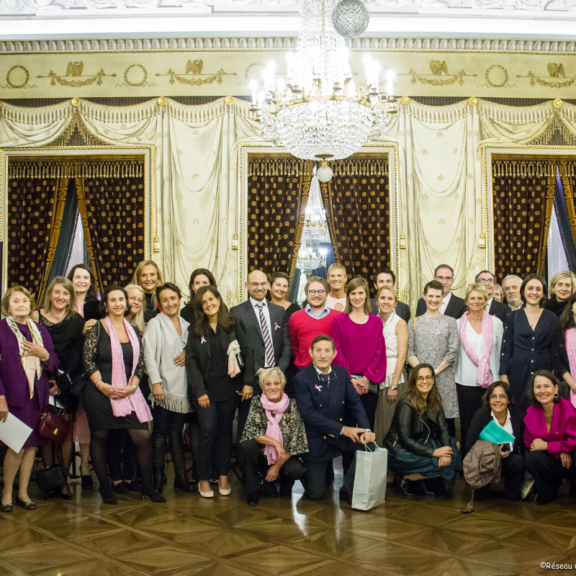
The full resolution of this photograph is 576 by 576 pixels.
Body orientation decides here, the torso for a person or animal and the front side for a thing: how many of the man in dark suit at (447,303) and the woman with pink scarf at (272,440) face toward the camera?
2

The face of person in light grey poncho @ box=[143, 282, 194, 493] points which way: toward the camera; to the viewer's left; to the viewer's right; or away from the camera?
toward the camera

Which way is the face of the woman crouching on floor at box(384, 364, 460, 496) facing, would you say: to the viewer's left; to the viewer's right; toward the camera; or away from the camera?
toward the camera

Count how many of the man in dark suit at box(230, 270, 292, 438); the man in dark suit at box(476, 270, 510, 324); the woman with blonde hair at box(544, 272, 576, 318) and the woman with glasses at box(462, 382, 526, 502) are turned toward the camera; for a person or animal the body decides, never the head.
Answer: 4

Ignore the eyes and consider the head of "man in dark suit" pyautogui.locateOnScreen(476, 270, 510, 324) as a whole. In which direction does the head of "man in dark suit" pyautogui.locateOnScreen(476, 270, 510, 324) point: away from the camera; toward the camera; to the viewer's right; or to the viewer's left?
toward the camera

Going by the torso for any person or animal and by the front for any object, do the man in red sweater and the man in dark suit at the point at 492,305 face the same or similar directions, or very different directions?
same or similar directions

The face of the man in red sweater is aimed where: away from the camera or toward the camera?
toward the camera

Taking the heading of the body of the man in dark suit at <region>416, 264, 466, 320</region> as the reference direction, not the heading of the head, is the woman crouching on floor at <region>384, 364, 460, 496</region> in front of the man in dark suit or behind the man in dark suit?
in front

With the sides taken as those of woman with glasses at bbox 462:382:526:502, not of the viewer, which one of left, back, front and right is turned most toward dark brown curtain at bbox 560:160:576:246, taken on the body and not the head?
back

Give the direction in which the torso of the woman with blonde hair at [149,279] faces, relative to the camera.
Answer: toward the camera

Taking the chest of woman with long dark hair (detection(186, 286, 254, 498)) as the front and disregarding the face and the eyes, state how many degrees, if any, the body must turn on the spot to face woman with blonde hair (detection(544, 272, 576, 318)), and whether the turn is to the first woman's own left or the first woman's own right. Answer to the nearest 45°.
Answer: approximately 90° to the first woman's own left

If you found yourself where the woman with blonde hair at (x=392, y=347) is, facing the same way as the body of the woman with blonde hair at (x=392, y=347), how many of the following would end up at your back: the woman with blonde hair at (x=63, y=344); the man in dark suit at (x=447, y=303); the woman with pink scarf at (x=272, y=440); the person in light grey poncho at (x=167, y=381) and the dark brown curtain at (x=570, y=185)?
2

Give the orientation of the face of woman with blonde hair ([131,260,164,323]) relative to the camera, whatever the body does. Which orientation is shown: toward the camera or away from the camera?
toward the camera

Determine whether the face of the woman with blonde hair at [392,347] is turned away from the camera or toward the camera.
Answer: toward the camera

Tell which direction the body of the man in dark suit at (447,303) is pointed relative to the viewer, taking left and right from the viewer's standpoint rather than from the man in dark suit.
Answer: facing the viewer

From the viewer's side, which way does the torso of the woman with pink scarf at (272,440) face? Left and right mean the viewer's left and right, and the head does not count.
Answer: facing the viewer

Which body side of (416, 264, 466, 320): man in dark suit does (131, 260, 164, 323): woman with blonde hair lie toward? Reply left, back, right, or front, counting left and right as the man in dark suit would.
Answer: right
